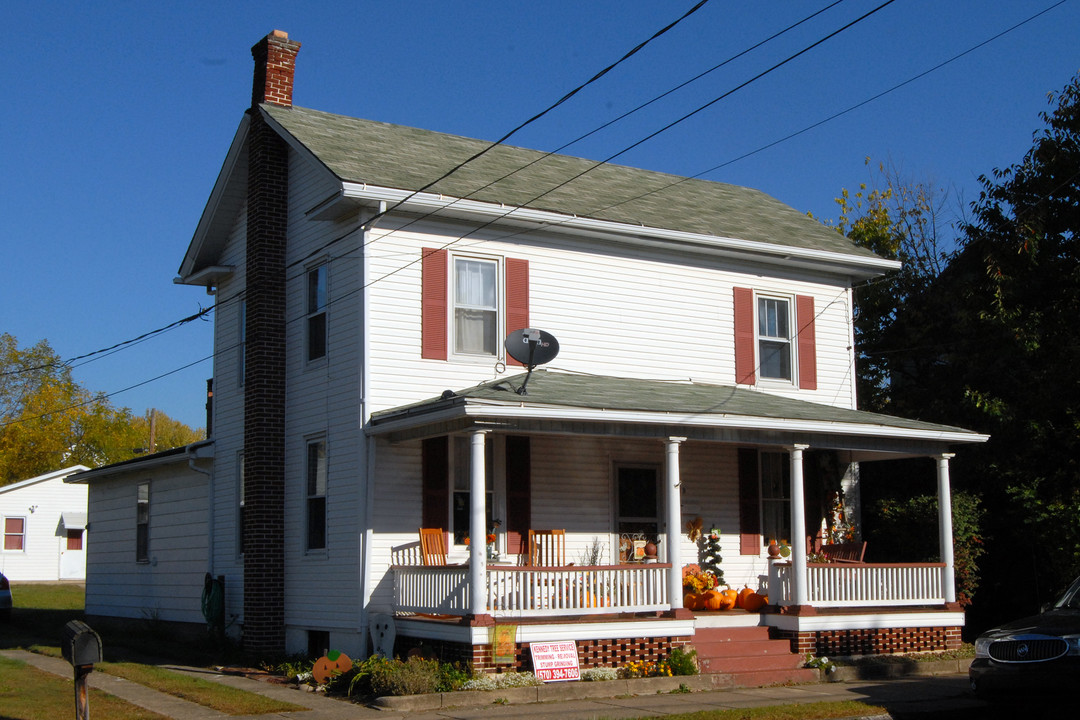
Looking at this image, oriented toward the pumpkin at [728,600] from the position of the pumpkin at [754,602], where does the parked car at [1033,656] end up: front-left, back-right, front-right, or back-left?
back-left

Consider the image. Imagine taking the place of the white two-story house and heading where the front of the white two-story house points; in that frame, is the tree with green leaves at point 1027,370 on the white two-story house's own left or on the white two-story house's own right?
on the white two-story house's own left

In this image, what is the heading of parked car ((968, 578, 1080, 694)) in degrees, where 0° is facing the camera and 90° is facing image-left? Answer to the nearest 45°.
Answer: approximately 45°

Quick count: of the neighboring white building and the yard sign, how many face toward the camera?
2

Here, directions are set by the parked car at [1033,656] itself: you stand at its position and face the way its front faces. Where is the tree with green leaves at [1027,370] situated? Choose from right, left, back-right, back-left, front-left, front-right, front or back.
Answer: back-right

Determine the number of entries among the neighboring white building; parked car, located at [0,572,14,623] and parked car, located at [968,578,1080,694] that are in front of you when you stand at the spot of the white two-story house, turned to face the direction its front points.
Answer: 1

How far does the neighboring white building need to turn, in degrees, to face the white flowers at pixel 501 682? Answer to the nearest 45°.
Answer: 0° — it already faces it
